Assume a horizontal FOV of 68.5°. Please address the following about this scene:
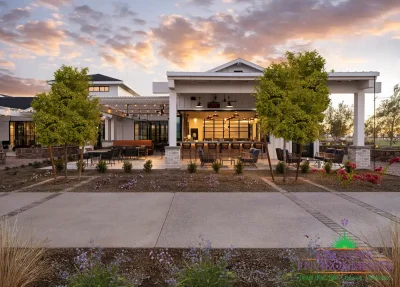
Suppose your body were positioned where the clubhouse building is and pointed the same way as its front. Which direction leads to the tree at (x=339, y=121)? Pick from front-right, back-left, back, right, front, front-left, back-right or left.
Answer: back-left

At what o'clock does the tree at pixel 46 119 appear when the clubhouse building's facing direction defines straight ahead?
The tree is roughly at 1 o'clock from the clubhouse building.

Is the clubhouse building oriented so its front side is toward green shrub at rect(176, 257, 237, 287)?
yes

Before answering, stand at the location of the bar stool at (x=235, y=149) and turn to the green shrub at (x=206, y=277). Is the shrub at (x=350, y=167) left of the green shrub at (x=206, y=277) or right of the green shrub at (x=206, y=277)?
left

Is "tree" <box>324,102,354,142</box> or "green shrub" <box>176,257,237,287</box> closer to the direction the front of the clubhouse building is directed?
the green shrub

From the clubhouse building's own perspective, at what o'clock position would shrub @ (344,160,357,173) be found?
The shrub is roughly at 11 o'clock from the clubhouse building.

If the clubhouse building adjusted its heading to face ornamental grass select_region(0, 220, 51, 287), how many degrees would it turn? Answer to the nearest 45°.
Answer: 0° — it already faces it

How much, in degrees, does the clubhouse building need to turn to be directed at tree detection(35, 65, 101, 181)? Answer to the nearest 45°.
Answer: approximately 45° to its right

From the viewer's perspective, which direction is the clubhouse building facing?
toward the camera

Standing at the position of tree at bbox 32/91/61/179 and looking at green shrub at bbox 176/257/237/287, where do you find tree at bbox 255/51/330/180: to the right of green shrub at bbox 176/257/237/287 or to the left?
left

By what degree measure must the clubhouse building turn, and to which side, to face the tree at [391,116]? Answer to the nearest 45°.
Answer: approximately 90° to its left
